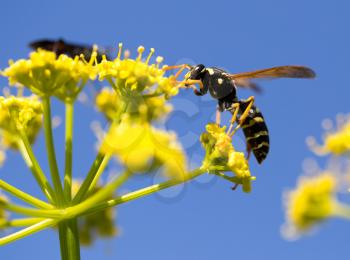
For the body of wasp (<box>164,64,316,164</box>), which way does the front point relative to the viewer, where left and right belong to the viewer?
facing to the left of the viewer

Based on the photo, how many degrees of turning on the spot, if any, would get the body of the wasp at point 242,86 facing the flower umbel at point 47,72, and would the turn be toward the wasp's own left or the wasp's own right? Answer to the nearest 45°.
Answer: approximately 45° to the wasp's own left
